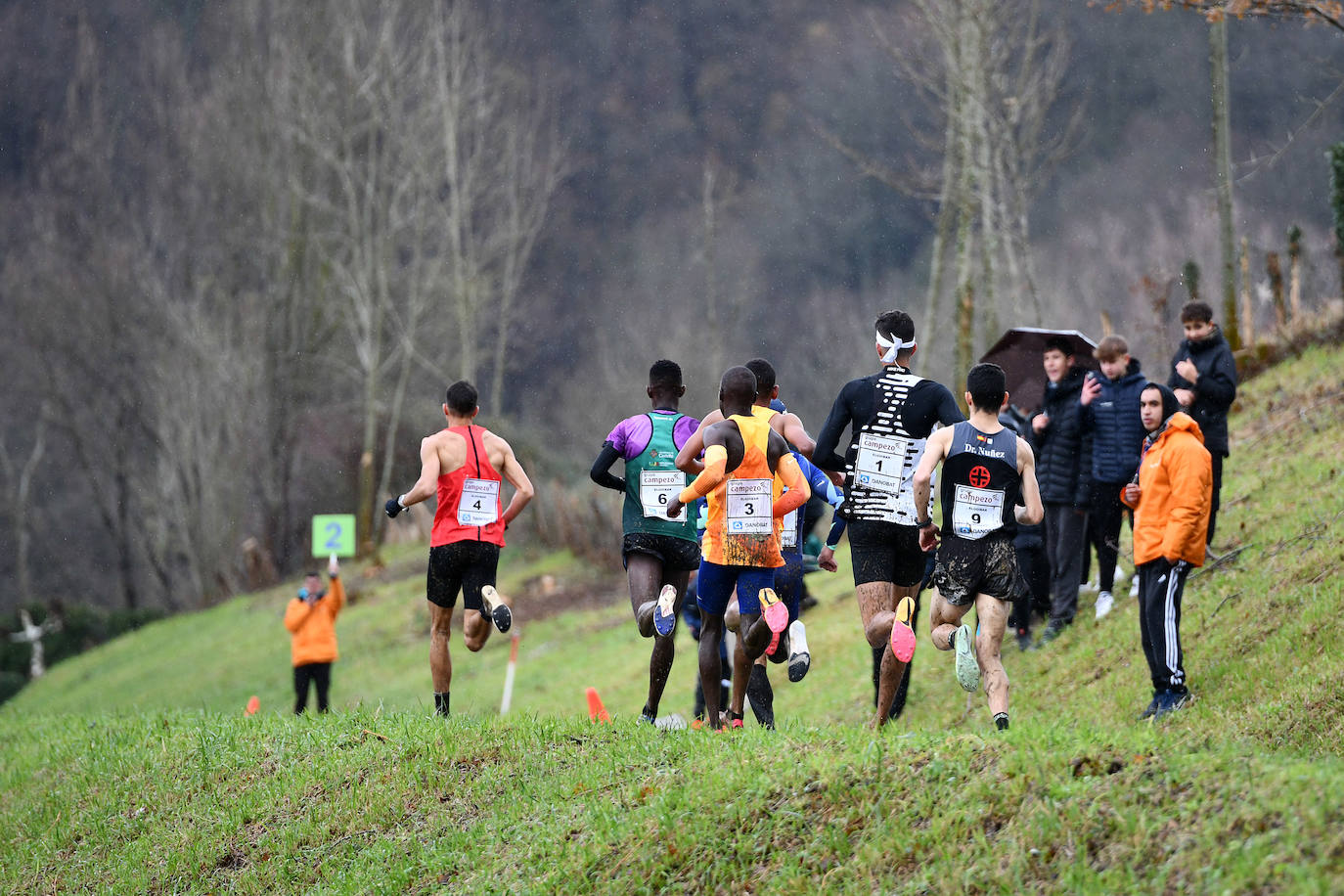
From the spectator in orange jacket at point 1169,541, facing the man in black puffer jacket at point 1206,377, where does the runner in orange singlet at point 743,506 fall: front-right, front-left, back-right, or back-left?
back-left

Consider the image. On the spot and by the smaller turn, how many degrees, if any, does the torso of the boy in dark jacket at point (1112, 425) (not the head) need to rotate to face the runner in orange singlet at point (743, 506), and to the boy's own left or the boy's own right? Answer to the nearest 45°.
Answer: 0° — they already face them

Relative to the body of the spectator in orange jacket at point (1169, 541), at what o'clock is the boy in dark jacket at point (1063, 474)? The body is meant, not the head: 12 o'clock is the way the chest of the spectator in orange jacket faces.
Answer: The boy in dark jacket is roughly at 4 o'clock from the spectator in orange jacket.

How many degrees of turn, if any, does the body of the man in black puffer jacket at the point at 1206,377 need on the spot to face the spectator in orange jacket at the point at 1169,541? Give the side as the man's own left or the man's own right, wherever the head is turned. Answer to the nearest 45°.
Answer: approximately 45° to the man's own left

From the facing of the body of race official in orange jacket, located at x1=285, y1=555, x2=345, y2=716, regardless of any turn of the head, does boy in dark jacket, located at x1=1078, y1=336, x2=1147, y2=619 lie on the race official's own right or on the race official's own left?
on the race official's own left

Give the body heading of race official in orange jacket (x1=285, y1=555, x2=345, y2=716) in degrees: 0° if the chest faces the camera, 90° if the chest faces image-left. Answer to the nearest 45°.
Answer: approximately 0°

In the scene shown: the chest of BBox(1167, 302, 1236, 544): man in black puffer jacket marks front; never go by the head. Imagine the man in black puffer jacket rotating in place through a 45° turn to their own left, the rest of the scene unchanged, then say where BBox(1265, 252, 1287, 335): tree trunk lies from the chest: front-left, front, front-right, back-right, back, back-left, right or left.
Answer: back

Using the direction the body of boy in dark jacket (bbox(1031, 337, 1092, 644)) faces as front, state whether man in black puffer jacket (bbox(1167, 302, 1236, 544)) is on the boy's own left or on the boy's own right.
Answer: on the boy's own left

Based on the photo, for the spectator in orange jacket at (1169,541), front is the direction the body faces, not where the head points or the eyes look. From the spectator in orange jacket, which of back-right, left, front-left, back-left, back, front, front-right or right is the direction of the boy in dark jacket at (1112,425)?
back-right
